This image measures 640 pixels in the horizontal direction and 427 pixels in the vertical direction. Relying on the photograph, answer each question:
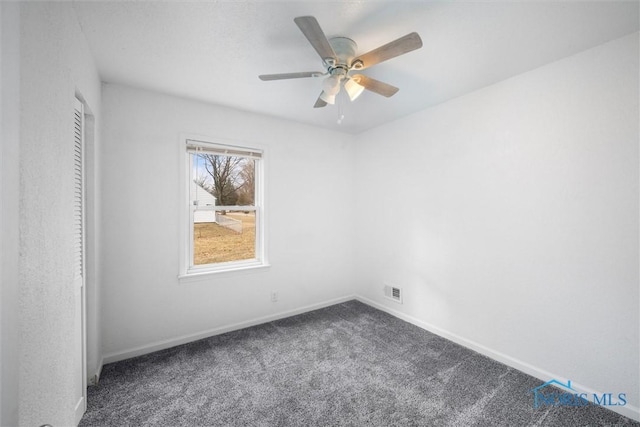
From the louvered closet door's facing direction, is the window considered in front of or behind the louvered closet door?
in front

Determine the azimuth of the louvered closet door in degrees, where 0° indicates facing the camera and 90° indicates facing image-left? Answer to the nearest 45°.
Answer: approximately 270°
